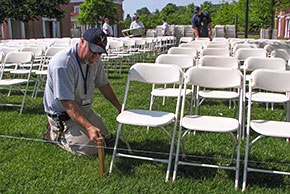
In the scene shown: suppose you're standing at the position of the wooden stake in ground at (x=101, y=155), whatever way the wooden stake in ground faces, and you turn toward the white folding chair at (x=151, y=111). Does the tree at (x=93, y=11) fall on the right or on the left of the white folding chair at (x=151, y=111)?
left

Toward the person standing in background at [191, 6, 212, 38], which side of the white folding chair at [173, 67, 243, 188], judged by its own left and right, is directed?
back

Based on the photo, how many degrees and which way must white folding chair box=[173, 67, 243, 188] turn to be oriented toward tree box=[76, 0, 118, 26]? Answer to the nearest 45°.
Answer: approximately 180°

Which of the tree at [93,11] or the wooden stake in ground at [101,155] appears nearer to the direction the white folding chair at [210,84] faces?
the wooden stake in ground

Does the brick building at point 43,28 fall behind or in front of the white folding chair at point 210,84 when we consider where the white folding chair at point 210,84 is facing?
behind

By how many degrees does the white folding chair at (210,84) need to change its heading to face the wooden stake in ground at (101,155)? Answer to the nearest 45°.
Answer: approximately 45° to its right

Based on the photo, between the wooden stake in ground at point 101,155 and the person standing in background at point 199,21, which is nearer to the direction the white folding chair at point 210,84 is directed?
the wooden stake in ground

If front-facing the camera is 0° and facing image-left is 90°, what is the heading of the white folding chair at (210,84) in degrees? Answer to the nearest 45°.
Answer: approximately 0°

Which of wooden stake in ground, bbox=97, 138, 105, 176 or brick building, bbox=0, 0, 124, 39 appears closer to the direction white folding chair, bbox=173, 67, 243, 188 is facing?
the wooden stake in ground
